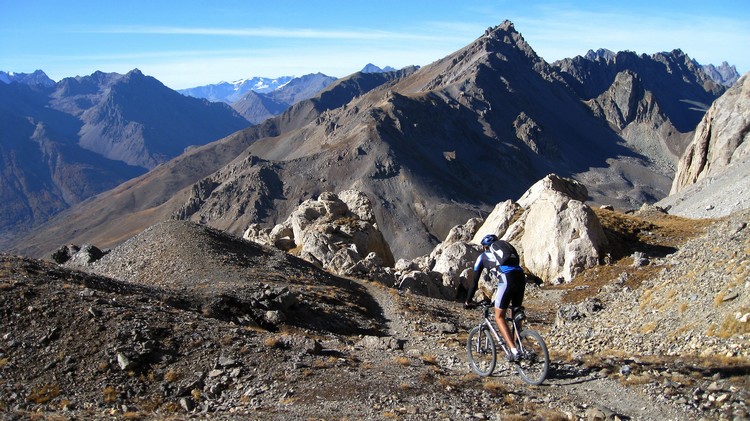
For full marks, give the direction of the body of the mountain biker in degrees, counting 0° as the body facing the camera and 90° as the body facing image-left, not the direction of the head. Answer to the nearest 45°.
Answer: approximately 135°

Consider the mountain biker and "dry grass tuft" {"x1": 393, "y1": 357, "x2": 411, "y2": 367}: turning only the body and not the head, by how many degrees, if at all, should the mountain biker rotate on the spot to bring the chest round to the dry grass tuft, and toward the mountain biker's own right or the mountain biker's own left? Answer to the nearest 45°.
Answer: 0° — they already face it

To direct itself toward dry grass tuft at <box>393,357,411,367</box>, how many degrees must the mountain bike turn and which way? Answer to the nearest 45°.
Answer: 0° — it already faces it

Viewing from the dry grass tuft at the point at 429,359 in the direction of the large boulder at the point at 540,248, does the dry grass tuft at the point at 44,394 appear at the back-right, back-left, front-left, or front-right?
back-left

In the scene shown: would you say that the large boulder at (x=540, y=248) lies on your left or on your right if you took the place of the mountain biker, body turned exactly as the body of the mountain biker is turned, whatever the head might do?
on your right

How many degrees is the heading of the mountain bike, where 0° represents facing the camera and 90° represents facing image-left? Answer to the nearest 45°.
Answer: approximately 135°
